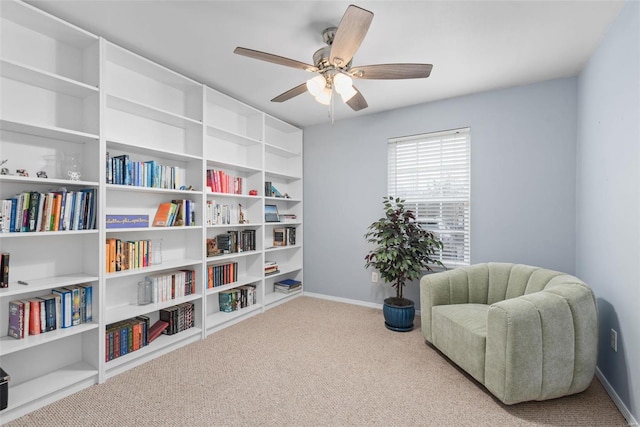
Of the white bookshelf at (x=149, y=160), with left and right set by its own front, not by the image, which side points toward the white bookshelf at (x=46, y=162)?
right

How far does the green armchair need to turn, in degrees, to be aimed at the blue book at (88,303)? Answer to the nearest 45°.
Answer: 0° — it already faces it

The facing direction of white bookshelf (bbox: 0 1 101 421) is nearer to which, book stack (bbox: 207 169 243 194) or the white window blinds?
the white window blinds

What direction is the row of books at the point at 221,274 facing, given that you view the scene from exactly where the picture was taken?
facing the viewer and to the right of the viewer

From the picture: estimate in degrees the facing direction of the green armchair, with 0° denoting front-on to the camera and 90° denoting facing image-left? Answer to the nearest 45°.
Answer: approximately 45°

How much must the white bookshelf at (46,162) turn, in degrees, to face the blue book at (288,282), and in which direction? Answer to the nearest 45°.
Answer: approximately 45° to its left

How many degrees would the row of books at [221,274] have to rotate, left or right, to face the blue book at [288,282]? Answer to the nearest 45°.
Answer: approximately 90° to its left

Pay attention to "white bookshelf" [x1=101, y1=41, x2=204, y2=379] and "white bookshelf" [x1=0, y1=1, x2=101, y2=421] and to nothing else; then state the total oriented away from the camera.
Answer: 0

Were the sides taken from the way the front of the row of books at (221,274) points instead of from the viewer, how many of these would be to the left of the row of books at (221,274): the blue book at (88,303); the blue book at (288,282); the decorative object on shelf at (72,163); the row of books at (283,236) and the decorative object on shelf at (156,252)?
2
